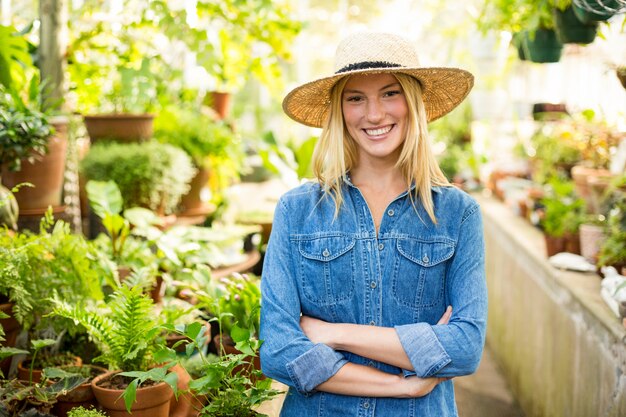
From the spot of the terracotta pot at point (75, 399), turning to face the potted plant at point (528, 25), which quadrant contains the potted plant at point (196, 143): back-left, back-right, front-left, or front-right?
front-left

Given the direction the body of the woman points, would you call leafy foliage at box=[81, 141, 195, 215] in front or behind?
behind

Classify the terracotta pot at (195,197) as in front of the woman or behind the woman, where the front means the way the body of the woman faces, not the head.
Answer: behind

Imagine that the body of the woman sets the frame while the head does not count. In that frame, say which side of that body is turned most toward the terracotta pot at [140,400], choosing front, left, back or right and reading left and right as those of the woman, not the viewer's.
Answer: right

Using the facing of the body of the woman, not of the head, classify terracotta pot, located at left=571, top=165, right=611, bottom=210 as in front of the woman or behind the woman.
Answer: behind

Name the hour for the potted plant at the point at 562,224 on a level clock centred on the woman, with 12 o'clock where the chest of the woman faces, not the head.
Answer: The potted plant is roughly at 7 o'clock from the woman.

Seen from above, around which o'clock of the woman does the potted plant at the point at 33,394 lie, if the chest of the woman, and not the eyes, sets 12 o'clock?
The potted plant is roughly at 3 o'clock from the woman.

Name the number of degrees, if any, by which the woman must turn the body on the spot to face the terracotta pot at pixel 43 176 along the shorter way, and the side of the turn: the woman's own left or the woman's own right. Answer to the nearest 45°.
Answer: approximately 135° to the woman's own right

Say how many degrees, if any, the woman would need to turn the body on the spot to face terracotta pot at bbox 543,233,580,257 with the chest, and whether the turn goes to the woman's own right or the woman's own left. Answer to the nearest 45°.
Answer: approximately 135° to the woman's own left

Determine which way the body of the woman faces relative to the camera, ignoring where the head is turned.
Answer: toward the camera

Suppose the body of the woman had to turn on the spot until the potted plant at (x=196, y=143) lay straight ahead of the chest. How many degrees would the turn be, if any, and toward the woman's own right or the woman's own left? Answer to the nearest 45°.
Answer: approximately 180°

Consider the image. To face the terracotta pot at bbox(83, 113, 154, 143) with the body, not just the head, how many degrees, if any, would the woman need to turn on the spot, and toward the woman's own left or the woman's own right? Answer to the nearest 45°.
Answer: approximately 135° to the woman's own right
